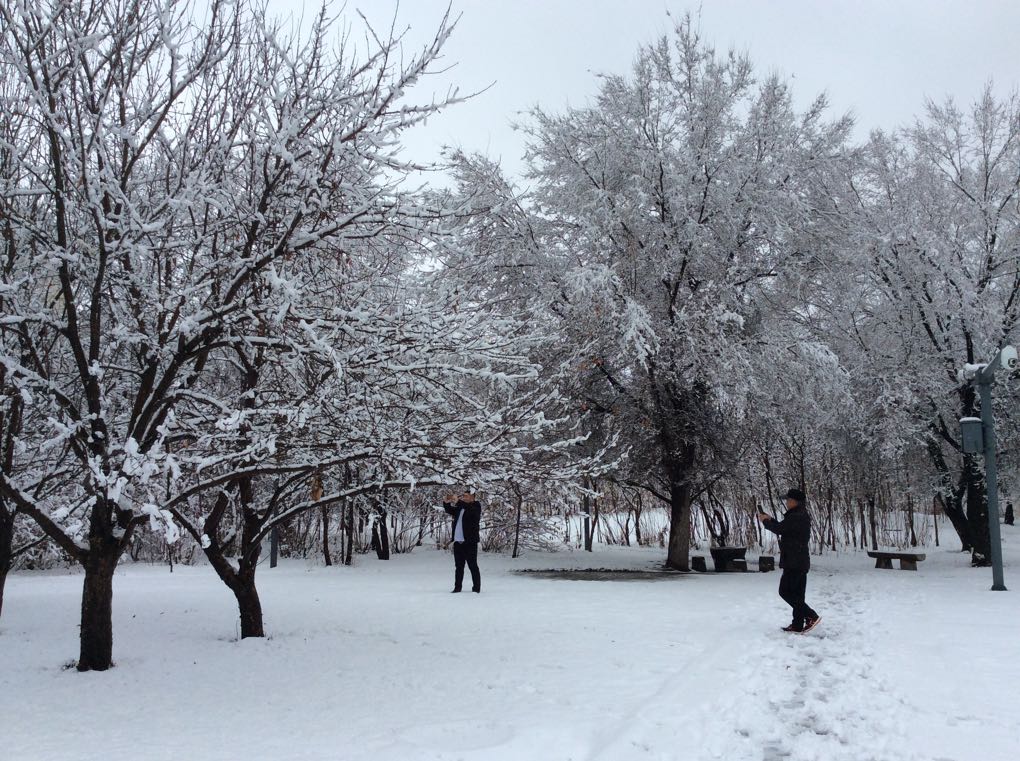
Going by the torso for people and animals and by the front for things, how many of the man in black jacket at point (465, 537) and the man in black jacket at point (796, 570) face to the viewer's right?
0

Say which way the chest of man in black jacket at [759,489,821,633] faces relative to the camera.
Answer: to the viewer's left

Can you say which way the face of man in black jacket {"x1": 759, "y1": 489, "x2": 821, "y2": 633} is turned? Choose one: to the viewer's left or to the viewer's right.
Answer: to the viewer's left

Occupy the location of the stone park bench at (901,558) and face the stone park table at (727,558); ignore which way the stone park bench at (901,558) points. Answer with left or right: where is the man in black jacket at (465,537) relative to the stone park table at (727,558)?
left

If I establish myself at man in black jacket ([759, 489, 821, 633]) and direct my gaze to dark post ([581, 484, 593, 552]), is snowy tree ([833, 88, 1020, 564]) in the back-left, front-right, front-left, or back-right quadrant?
front-right

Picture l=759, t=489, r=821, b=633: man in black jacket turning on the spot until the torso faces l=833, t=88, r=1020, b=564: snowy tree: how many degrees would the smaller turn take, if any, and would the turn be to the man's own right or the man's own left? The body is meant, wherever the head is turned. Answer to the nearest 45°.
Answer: approximately 90° to the man's own right

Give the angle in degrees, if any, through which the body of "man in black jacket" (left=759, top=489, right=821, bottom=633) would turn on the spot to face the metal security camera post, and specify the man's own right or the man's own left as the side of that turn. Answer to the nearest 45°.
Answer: approximately 135° to the man's own right

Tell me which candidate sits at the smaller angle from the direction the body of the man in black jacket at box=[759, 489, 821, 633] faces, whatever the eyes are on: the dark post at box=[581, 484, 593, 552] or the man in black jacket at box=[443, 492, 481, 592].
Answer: the man in black jacket

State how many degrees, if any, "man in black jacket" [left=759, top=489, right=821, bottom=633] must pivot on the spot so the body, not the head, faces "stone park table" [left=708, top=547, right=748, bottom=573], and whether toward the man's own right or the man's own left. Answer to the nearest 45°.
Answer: approximately 90° to the man's own right

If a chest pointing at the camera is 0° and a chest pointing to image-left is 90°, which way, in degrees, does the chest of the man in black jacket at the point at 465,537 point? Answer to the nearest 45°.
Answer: approximately 45°

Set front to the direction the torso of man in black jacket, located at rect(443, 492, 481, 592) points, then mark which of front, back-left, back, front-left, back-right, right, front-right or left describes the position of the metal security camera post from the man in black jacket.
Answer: back-left
